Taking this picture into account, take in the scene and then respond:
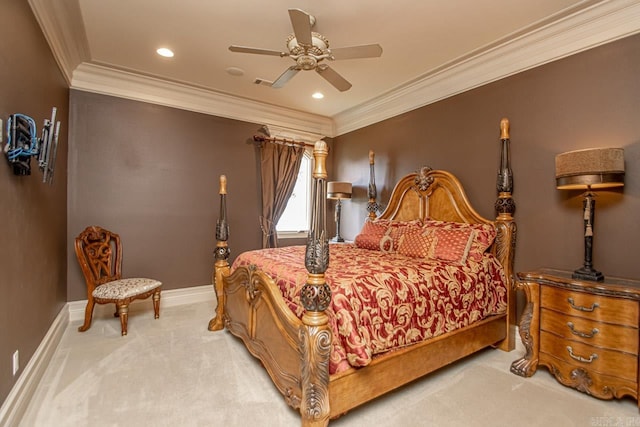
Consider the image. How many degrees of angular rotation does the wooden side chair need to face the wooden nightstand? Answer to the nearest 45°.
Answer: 0° — it already faces it

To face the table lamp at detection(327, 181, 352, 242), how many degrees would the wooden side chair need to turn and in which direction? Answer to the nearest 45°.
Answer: approximately 45° to its left

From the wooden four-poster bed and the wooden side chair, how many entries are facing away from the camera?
0

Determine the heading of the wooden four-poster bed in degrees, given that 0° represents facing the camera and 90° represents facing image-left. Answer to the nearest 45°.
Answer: approximately 45°

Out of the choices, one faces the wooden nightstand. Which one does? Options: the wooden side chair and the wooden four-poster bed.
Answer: the wooden side chair

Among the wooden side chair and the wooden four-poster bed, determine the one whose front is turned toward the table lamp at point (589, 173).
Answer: the wooden side chair

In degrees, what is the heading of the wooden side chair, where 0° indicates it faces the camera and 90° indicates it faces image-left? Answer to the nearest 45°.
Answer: approximately 315°

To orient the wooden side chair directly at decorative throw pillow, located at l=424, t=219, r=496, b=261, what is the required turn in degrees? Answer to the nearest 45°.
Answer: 0° — it already faces it

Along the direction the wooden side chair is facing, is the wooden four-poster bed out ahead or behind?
ahead

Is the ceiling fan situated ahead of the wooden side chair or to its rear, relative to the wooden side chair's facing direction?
ahead

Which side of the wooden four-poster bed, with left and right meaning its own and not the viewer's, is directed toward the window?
right
